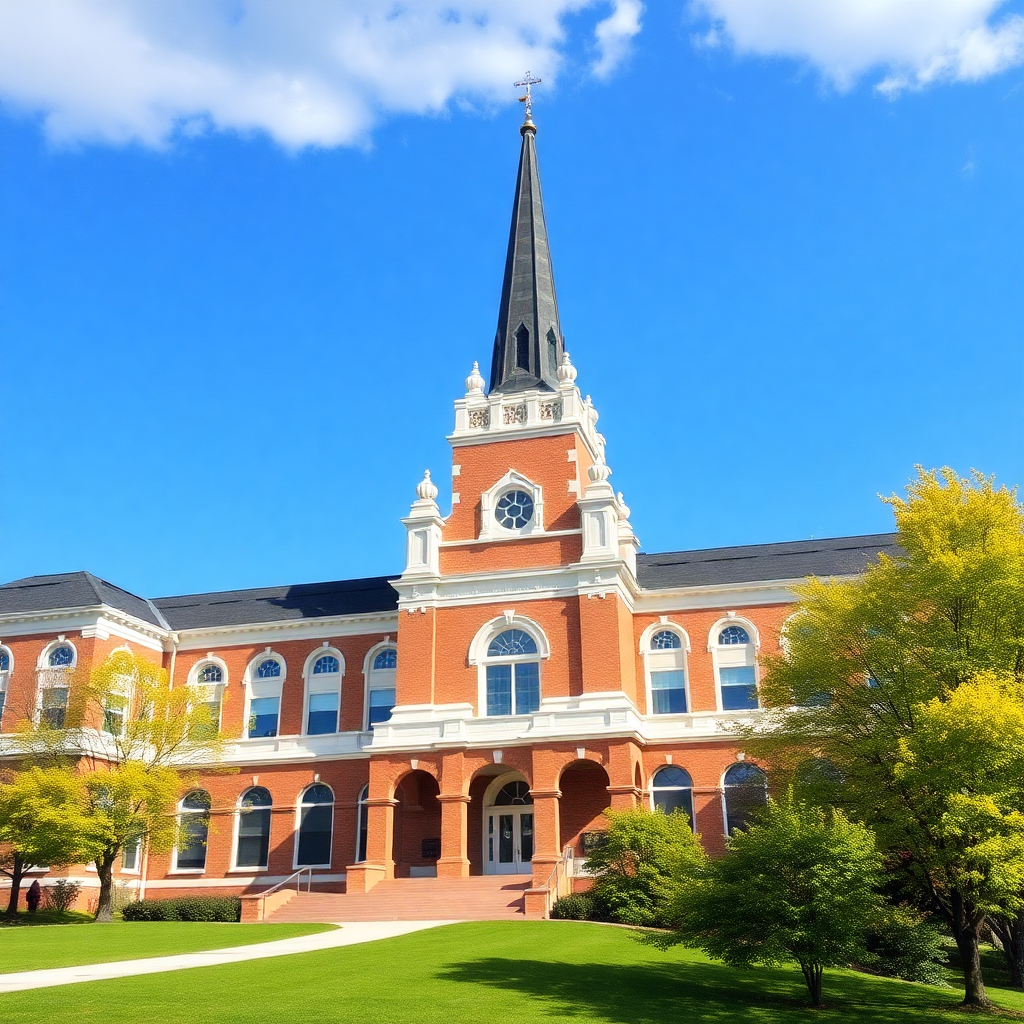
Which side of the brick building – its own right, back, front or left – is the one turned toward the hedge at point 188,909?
right

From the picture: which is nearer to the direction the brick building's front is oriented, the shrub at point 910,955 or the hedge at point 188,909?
the shrub

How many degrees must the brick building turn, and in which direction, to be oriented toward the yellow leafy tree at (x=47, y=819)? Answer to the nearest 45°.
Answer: approximately 90° to its right

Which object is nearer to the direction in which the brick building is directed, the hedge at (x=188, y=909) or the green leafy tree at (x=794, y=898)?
the green leafy tree

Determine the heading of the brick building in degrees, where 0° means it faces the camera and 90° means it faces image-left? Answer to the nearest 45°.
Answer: approximately 0°

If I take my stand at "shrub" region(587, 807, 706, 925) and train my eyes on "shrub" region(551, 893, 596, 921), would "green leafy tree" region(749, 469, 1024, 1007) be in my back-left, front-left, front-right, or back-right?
back-left
